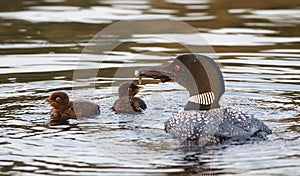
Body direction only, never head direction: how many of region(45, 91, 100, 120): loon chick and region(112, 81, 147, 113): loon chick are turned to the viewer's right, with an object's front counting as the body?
1

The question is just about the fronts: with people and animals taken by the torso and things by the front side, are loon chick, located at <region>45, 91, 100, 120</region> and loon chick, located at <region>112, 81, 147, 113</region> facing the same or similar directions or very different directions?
very different directions

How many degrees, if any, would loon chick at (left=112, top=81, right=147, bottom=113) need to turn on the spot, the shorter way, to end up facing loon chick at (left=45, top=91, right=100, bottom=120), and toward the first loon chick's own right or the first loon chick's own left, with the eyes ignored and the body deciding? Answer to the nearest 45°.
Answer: approximately 180°

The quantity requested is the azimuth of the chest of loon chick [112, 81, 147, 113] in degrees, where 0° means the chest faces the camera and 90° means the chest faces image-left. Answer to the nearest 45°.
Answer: approximately 270°

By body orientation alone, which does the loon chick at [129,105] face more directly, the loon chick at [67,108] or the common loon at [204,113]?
the common loon

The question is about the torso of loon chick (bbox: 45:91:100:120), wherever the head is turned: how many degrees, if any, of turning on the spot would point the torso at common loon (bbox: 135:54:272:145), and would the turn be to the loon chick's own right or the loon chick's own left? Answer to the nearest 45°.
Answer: approximately 135° to the loon chick's own left

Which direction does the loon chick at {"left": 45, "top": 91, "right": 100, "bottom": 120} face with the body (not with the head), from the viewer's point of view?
to the viewer's left

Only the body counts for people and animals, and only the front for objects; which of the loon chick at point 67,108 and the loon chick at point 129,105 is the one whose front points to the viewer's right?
the loon chick at point 129,105

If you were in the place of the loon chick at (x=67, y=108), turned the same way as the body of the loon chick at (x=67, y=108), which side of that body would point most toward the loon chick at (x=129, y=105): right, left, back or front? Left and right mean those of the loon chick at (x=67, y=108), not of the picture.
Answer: back
